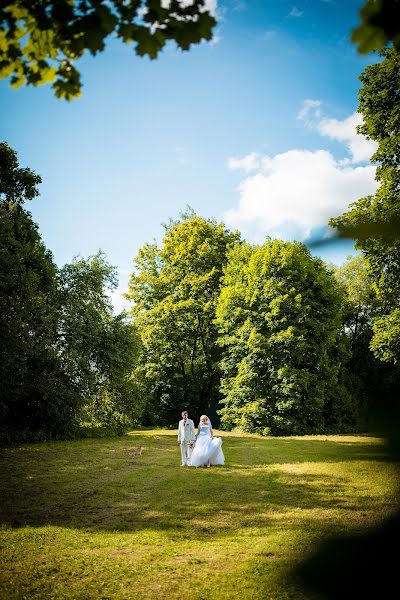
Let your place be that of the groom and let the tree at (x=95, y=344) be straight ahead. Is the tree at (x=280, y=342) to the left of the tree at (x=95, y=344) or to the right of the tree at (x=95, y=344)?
right

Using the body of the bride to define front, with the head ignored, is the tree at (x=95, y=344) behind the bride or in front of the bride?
behind

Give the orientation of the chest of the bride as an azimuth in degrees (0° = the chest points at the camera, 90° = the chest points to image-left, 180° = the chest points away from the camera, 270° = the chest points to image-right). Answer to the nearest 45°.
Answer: approximately 0°

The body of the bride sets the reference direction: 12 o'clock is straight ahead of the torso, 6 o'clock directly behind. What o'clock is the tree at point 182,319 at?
The tree is roughly at 6 o'clock from the bride.
